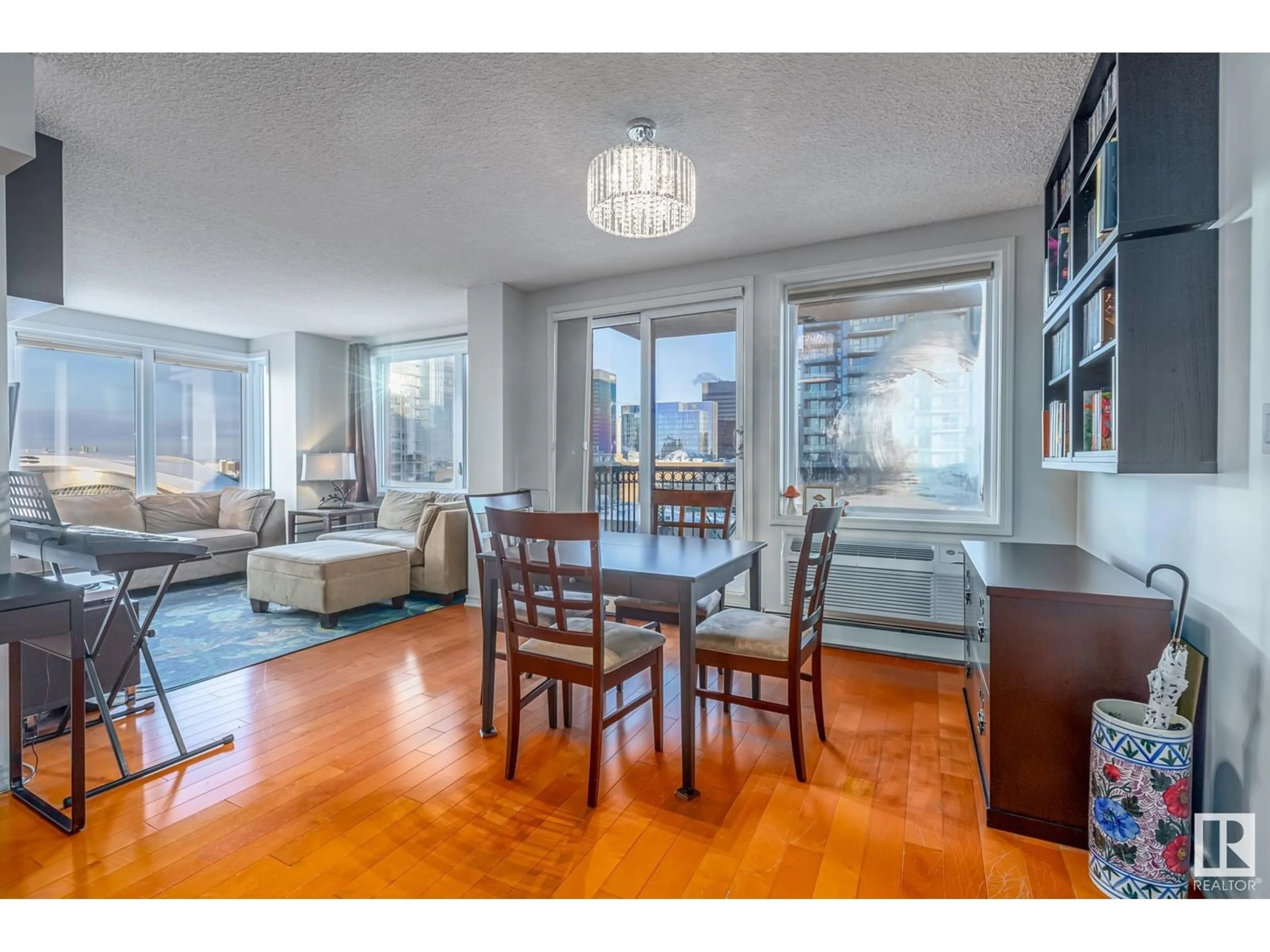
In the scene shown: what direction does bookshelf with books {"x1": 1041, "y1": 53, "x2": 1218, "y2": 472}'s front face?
to the viewer's left

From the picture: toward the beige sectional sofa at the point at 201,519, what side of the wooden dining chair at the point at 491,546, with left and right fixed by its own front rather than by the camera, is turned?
back

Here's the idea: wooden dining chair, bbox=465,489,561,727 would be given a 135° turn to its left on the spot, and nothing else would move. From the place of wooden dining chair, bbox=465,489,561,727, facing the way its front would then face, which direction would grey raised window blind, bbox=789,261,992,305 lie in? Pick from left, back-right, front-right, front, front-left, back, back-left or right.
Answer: right

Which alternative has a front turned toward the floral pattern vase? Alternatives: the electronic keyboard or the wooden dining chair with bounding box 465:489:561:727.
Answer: the wooden dining chair

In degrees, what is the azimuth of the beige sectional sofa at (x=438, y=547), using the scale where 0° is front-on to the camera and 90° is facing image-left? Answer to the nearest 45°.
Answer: approximately 45°

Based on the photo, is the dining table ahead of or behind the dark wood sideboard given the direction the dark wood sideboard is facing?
ahead

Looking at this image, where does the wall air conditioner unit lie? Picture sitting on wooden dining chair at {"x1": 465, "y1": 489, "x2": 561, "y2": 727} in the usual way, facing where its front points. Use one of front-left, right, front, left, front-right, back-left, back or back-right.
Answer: front-left

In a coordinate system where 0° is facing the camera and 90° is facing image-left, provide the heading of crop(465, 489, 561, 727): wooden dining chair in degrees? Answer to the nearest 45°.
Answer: approximately 315°

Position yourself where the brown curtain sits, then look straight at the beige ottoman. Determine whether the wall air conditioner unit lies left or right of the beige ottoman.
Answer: left

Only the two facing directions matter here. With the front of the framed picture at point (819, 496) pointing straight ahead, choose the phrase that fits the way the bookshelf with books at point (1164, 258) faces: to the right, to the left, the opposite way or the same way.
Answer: to the right

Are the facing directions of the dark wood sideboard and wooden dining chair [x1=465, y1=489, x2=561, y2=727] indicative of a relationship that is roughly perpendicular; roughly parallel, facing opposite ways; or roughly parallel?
roughly parallel, facing opposite ways

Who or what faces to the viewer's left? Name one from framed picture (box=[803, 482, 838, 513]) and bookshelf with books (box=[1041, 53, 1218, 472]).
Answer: the bookshelf with books

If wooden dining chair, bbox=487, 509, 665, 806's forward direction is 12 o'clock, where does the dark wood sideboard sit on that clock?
The dark wood sideboard is roughly at 2 o'clock from the wooden dining chair.

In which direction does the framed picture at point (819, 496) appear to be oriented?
toward the camera

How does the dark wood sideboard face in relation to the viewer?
to the viewer's left

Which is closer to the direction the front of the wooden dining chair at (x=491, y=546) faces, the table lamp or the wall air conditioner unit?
the wall air conditioner unit
